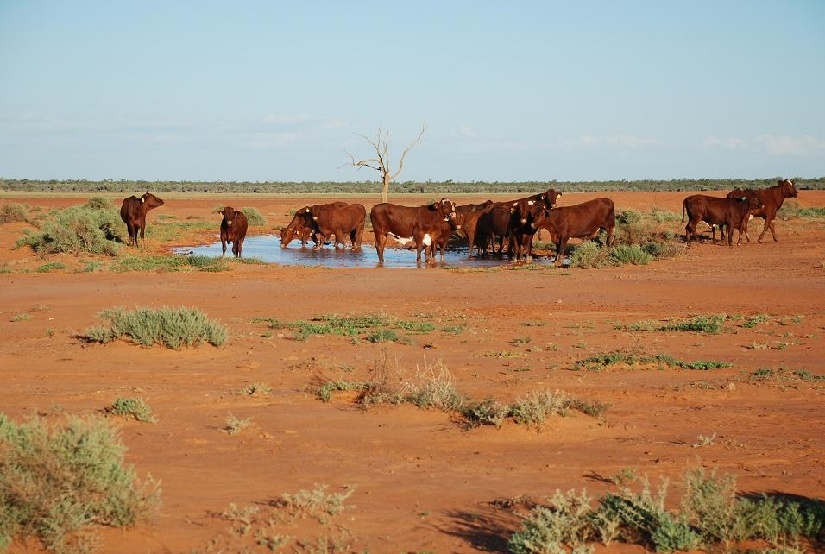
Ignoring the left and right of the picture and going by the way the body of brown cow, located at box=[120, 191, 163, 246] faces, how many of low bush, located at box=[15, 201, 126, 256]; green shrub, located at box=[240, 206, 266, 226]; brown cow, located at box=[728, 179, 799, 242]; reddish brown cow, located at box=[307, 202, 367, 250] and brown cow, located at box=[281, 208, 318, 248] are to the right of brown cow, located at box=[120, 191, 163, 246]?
1

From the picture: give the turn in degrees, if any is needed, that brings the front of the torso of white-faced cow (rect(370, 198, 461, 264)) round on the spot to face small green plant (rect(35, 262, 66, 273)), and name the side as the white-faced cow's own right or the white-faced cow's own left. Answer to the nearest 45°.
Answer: approximately 135° to the white-faced cow's own right

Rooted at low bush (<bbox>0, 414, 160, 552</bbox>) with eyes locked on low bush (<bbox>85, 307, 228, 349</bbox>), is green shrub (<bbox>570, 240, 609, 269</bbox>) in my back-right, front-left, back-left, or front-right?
front-right

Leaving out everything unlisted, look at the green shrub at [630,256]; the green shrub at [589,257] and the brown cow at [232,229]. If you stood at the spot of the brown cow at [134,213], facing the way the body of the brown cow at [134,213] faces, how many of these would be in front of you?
3

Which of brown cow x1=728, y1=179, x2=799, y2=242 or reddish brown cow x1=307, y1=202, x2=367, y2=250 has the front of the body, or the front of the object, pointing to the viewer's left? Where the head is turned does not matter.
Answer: the reddish brown cow

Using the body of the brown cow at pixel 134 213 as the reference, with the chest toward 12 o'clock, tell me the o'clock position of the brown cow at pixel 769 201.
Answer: the brown cow at pixel 769 201 is roughly at 11 o'clock from the brown cow at pixel 134 213.

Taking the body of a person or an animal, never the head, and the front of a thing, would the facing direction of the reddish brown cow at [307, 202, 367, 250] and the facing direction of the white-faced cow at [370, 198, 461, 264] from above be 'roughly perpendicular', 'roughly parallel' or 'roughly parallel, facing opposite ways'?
roughly parallel, facing opposite ways

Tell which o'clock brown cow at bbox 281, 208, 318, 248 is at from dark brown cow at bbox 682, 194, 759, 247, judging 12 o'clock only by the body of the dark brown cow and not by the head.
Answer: The brown cow is roughly at 6 o'clock from the dark brown cow.

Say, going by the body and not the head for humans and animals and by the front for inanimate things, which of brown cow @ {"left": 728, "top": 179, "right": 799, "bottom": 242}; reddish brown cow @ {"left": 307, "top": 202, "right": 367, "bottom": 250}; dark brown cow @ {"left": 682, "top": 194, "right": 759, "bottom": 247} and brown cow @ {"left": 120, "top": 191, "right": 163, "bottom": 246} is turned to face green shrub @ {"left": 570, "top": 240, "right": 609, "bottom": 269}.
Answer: brown cow @ {"left": 120, "top": 191, "right": 163, "bottom": 246}

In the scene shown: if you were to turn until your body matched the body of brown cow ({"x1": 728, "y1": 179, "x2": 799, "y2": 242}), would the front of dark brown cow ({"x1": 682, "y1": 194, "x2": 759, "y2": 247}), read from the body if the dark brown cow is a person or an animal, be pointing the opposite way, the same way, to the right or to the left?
the same way

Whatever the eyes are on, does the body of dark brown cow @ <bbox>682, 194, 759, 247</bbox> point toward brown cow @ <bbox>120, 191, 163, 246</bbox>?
no

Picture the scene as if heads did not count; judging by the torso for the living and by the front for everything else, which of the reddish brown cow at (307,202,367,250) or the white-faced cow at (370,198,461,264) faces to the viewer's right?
the white-faced cow

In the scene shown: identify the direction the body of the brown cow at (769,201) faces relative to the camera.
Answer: to the viewer's right

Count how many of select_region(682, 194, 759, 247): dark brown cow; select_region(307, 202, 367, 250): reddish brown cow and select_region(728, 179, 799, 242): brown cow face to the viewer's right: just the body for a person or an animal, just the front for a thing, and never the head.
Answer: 2

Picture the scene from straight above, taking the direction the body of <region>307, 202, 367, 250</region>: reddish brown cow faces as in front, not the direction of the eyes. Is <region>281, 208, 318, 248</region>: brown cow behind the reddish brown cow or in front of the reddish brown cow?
in front

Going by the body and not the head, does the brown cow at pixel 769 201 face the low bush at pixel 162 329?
no

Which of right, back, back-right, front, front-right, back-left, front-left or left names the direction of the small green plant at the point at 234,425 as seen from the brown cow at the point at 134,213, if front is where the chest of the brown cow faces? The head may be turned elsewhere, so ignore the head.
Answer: front-right

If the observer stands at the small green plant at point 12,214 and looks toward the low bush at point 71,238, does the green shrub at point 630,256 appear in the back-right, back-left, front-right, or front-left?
front-left

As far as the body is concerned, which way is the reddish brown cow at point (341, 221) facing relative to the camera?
to the viewer's left

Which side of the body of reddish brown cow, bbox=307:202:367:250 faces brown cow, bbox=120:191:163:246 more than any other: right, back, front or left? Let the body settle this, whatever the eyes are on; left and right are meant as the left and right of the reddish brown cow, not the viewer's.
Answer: front

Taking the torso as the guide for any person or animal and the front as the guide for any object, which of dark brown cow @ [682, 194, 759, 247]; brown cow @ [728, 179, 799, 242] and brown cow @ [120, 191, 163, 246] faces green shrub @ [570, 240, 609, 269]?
brown cow @ [120, 191, 163, 246]

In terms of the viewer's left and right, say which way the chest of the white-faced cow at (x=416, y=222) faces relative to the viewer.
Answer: facing to the right of the viewer
